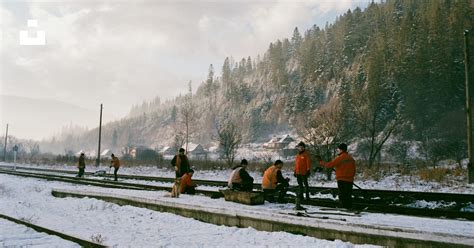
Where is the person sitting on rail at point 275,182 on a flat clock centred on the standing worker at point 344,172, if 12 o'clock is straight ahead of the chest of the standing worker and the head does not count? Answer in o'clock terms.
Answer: The person sitting on rail is roughly at 12 o'clock from the standing worker.

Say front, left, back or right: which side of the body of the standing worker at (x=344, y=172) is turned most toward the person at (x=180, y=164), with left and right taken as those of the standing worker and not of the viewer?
front

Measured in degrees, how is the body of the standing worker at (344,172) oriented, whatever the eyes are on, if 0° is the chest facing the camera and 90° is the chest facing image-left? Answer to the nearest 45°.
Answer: approximately 135°

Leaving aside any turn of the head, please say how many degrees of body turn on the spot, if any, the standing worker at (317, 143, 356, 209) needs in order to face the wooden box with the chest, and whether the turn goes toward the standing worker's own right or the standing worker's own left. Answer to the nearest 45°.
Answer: approximately 45° to the standing worker's own left
